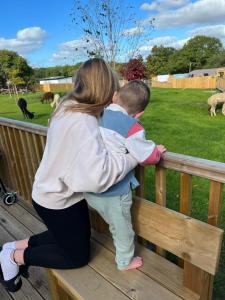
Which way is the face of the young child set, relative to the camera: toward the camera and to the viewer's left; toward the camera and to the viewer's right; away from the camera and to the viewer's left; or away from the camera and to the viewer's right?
away from the camera and to the viewer's right

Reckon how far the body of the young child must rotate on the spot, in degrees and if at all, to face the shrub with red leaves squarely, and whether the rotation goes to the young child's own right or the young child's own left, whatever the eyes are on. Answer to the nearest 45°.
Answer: approximately 45° to the young child's own left

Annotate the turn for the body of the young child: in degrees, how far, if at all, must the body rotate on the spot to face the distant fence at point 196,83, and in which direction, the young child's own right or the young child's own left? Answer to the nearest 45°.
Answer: approximately 45° to the young child's own left

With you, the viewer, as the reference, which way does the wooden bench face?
facing the viewer and to the left of the viewer

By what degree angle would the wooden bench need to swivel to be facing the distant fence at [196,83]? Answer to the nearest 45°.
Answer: approximately 135° to its right

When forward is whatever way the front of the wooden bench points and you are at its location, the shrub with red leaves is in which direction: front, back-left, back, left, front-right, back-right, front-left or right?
back-right

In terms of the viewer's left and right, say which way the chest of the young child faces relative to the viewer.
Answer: facing away from the viewer and to the right of the viewer
